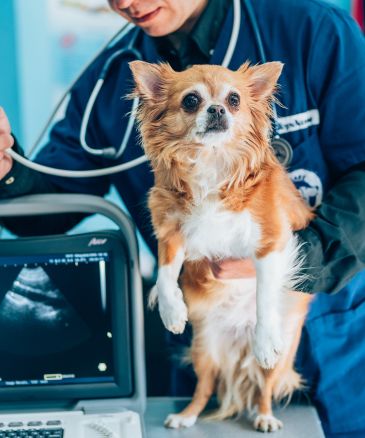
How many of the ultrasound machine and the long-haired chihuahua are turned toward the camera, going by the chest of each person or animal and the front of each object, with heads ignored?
2

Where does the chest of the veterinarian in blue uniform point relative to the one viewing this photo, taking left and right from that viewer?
facing the viewer and to the left of the viewer

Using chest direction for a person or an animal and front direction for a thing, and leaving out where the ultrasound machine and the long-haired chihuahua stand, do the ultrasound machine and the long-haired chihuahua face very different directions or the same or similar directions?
same or similar directions

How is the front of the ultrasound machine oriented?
toward the camera
